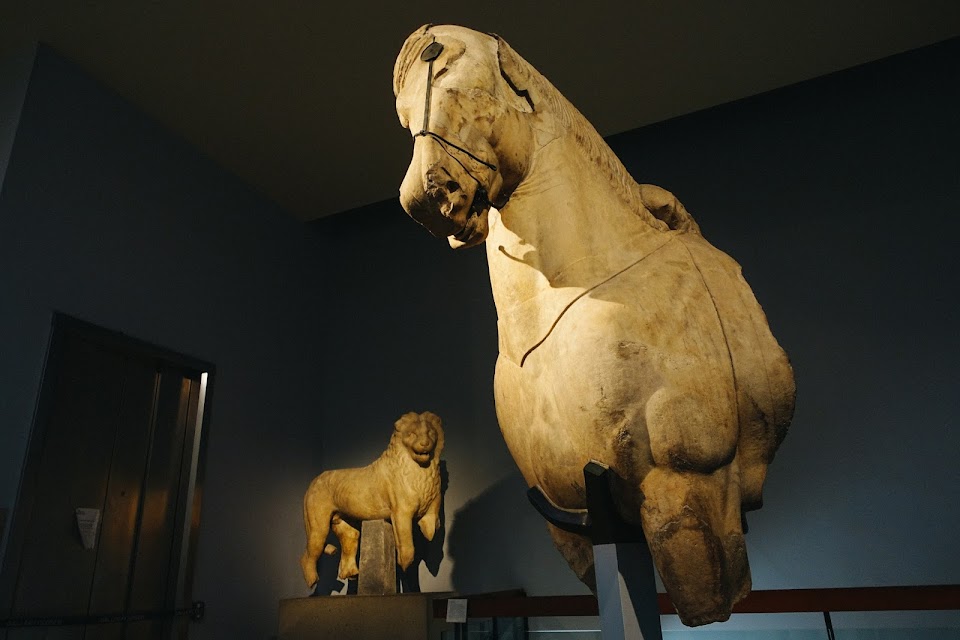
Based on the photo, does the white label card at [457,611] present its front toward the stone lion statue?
no

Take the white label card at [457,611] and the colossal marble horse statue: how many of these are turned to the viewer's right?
0

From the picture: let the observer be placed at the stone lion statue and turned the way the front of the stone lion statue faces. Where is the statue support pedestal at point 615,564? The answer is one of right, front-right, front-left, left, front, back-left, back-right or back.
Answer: front-right

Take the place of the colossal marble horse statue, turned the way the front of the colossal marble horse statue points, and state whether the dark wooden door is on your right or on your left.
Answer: on your right

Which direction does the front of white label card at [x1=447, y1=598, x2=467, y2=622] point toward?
toward the camera

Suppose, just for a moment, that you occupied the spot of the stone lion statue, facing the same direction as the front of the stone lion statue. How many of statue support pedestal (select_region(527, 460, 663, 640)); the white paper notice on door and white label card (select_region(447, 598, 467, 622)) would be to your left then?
0

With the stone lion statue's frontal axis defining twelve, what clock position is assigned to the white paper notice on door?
The white paper notice on door is roughly at 4 o'clock from the stone lion statue.

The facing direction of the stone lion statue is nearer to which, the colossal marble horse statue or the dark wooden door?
the colossal marble horse statue

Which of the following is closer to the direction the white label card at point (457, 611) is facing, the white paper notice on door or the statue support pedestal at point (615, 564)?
the statue support pedestal

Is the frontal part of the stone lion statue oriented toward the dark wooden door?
no

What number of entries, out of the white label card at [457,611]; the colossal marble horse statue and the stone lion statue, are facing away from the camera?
0

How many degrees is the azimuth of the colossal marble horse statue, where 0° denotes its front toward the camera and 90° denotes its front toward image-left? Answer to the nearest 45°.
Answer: approximately 45°

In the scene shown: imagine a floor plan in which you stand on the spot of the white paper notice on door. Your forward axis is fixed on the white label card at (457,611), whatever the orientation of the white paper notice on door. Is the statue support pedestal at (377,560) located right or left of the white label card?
left

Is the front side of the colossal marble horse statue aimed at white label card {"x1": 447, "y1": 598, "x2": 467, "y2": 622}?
no

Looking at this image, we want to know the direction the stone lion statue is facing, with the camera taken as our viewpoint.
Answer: facing the viewer and to the right of the viewer
